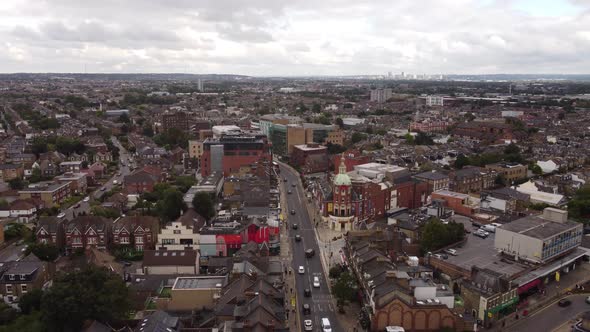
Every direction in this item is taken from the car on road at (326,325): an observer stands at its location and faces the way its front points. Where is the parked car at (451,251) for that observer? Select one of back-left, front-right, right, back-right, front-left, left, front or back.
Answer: back-left

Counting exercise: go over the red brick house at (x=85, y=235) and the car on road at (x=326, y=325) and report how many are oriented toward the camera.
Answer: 2

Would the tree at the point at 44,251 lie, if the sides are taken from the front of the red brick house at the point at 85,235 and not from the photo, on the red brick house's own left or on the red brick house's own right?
on the red brick house's own right

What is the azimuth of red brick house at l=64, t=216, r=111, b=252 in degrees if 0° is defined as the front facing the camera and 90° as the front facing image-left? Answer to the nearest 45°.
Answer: approximately 0°

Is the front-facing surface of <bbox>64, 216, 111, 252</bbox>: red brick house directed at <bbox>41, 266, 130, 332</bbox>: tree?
yes

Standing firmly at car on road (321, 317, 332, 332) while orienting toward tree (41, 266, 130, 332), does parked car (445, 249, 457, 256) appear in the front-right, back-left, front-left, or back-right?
back-right

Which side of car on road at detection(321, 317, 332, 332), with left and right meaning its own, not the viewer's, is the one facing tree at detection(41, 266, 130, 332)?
right

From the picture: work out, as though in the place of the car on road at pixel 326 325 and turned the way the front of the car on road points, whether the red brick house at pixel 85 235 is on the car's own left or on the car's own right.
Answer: on the car's own right

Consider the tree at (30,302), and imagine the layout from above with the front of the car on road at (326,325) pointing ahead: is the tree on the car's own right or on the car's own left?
on the car's own right
